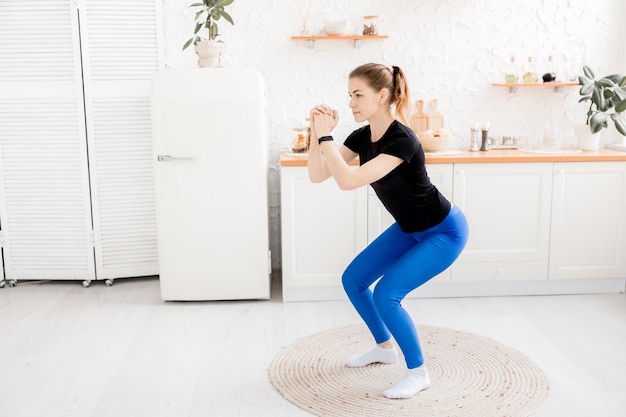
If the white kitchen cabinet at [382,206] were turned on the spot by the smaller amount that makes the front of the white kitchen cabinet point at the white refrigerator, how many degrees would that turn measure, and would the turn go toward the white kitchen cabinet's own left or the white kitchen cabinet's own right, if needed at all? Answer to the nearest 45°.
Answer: approximately 90° to the white kitchen cabinet's own right

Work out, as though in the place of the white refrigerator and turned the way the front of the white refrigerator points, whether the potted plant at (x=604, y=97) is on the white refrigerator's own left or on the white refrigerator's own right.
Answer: on the white refrigerator's own left

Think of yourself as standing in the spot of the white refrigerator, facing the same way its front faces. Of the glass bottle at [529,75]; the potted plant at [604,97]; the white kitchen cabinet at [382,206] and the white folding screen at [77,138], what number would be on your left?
3

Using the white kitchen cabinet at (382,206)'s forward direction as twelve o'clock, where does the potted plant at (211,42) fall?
The potted plant is roughly at 3 o'clock from the white kitchen cabinet.

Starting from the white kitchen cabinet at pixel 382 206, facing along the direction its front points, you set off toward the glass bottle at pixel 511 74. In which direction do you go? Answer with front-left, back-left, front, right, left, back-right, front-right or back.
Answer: back-left

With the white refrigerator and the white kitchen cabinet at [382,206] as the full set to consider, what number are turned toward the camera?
2

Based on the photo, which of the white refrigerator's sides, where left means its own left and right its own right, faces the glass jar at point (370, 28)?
left

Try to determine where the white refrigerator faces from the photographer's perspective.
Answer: facing the viewer

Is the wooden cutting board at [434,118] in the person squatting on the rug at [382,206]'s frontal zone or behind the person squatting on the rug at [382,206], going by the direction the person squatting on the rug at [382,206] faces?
behind

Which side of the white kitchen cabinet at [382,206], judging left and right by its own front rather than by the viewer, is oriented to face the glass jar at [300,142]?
right

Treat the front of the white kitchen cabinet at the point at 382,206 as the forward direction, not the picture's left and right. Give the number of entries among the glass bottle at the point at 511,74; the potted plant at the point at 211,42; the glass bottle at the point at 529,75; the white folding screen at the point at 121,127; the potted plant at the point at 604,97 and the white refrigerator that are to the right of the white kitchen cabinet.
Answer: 3
